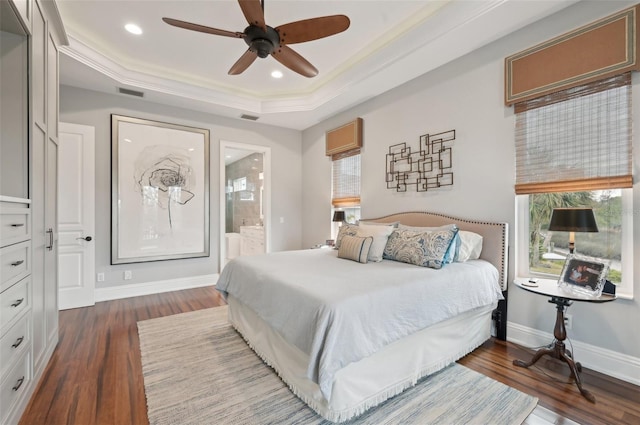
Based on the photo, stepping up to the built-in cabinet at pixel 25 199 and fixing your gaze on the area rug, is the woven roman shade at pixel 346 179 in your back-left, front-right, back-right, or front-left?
front-left

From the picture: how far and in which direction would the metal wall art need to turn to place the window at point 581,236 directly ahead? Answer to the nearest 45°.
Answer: approximately 90° to its left

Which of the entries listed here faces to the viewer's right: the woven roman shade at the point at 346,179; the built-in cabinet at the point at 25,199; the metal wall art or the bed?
the built-in cabinet

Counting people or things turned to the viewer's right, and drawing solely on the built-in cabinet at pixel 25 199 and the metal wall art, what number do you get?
1

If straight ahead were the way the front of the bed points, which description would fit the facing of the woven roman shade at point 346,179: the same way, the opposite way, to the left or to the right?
the same way

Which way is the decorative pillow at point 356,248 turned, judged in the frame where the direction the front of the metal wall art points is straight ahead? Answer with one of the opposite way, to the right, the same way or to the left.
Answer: the same way

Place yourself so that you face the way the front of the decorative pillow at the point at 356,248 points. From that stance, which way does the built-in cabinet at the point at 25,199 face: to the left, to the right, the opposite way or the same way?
the opposite way

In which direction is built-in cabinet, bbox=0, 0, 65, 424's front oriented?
to the viewer's right

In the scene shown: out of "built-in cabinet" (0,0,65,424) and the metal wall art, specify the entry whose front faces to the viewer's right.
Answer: the built-in cabinet

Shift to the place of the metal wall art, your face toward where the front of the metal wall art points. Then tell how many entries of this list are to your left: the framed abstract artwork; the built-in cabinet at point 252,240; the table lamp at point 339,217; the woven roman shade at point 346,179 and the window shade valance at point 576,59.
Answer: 1

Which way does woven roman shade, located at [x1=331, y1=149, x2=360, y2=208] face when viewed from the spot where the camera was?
facing the viewer and to the left of the viewer

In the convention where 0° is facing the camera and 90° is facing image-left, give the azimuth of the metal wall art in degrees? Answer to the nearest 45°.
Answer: approximately 45°

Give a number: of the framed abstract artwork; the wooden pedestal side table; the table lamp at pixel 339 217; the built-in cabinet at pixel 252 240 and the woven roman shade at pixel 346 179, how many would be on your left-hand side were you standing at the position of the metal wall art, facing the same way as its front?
1

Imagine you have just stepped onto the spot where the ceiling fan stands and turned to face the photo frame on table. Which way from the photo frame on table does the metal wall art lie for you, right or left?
left

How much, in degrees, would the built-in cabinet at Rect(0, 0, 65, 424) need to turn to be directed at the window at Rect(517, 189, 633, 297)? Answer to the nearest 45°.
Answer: approximately 45° to its right

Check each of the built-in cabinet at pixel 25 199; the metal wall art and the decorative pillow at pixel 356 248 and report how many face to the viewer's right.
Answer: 1
